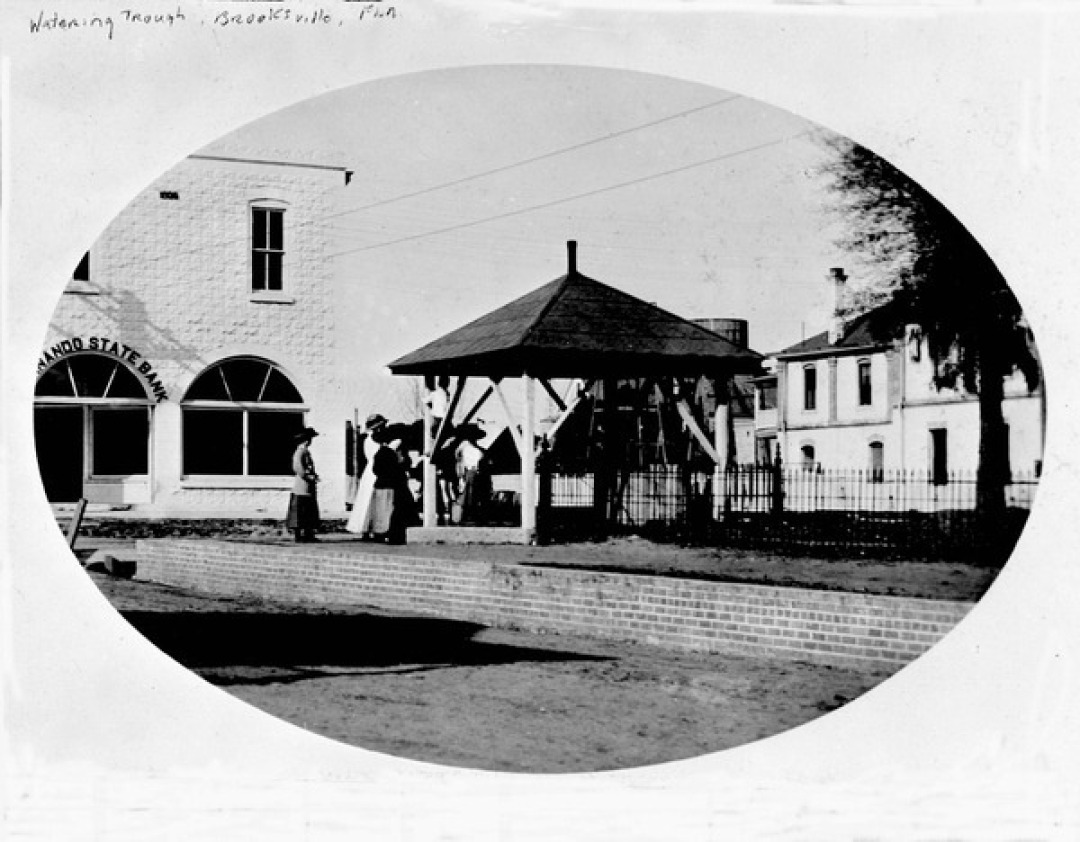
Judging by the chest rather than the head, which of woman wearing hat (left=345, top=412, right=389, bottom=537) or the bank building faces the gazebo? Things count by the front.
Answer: the woman wearing hat

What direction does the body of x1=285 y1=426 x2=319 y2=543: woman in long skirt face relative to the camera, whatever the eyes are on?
to the viewer's right

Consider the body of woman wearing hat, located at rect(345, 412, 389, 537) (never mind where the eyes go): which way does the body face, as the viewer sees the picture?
to the viewer's right

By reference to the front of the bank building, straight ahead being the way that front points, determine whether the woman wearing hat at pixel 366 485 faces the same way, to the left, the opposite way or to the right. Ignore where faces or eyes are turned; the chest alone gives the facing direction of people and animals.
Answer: to the left

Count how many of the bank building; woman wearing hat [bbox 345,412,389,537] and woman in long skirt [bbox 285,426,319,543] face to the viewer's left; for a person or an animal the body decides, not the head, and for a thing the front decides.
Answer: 0

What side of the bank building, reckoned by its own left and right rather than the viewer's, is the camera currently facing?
front

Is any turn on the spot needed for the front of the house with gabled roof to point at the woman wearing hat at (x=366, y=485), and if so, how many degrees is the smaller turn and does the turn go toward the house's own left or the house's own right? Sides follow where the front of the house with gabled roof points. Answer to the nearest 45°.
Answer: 0° — it already faces them

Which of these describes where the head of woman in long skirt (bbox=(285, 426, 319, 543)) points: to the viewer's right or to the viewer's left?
to the viewer's right

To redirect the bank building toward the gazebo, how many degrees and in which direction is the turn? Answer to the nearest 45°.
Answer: approximately 90° to its left
